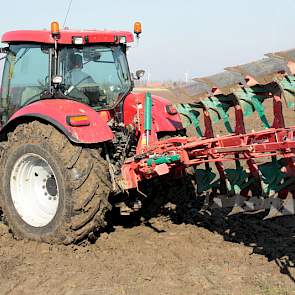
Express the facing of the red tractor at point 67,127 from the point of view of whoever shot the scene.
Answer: facing away from the viewer and to the left of the viewer
